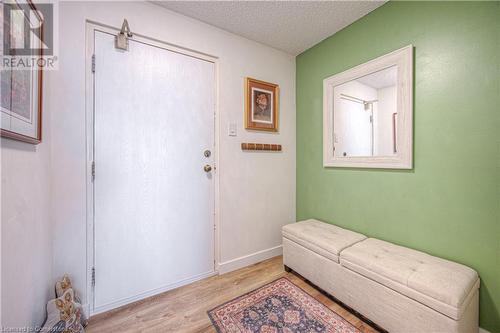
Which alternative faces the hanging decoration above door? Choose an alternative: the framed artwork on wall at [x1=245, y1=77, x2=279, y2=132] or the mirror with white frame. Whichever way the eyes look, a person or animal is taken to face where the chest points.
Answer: the mirror with white frame

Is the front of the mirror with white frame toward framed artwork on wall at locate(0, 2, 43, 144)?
yes

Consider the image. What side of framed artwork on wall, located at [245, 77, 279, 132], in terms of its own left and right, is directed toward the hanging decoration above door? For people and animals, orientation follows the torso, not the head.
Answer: right

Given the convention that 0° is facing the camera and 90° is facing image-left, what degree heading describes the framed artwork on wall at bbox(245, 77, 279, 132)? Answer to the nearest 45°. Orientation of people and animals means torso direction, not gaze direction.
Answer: approximately 315°

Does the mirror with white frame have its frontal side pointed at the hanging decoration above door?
yes
